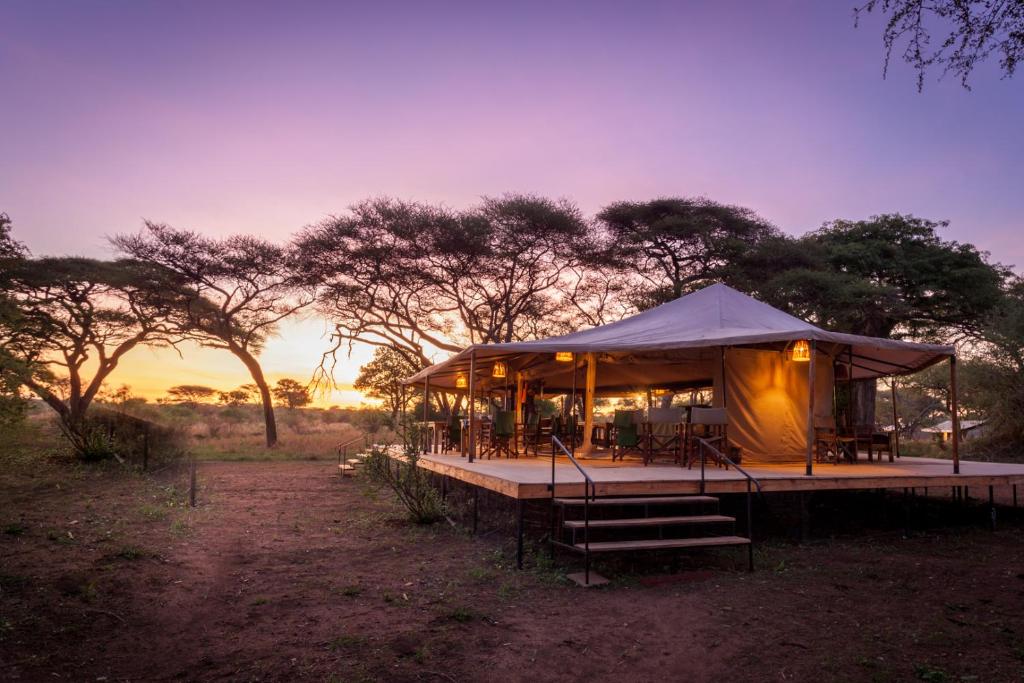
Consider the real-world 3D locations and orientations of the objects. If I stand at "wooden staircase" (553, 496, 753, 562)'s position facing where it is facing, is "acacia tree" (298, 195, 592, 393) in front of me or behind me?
behind

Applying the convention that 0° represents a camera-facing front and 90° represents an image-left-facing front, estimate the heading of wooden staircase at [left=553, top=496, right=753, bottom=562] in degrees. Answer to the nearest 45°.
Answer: approximately 0°

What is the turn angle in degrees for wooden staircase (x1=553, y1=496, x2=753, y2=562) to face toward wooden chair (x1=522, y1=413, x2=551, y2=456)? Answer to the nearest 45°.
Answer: approximately 180°

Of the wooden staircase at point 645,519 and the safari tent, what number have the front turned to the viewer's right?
0

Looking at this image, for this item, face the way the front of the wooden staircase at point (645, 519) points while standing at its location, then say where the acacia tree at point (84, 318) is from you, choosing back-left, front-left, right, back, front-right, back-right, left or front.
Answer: back-right

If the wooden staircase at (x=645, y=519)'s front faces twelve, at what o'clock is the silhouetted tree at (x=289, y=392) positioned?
The silhouetted tree is roughly at 5 o'clock from the wooden staircase.

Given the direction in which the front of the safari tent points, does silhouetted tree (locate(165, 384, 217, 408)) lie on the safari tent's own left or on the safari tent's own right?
on the safari tent's own right

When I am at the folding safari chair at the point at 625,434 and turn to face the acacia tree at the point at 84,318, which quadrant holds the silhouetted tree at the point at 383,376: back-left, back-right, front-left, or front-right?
front-right

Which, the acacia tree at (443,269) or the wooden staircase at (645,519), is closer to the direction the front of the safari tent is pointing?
the wooden staircase

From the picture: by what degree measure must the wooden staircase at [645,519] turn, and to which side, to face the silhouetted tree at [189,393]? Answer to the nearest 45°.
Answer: approximately 135° to its right

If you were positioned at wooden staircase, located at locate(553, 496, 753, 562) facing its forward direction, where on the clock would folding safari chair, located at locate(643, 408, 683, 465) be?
The folding safari chair is roughly at 6 o'clock from the wooden staircase.

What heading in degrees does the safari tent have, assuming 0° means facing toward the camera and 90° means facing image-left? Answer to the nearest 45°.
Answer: approximately 45°

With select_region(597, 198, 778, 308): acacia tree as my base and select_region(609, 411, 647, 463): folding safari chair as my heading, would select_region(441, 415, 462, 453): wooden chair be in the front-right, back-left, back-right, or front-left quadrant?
front-right
